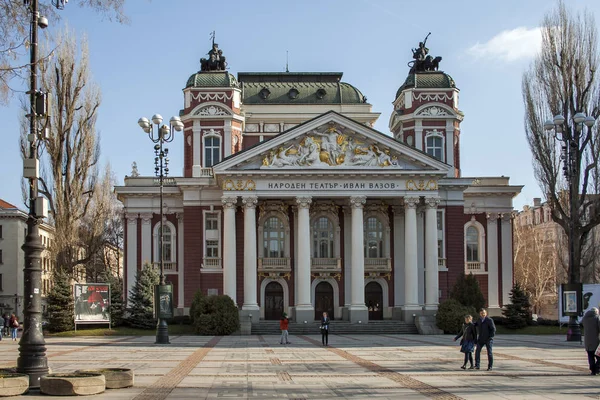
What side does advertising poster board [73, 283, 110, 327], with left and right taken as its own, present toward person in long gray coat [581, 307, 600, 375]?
front

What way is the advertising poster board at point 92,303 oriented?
toward the camera

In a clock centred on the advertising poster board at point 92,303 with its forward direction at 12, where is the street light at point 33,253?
The street light is roughly at 12 o'clock from the advertising poster board.

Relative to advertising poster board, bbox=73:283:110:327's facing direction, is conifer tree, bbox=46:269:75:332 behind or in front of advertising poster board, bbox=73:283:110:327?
behind

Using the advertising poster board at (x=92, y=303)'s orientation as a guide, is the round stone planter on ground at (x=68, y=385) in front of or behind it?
in front

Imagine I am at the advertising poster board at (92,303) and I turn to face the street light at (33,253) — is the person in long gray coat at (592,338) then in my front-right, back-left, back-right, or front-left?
front-left

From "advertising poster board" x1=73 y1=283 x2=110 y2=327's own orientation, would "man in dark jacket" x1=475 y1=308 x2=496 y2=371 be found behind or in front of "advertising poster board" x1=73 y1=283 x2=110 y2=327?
in front

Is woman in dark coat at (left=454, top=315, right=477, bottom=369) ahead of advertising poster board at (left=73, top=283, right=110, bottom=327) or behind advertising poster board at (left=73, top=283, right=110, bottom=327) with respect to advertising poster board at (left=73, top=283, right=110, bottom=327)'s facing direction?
ahead
